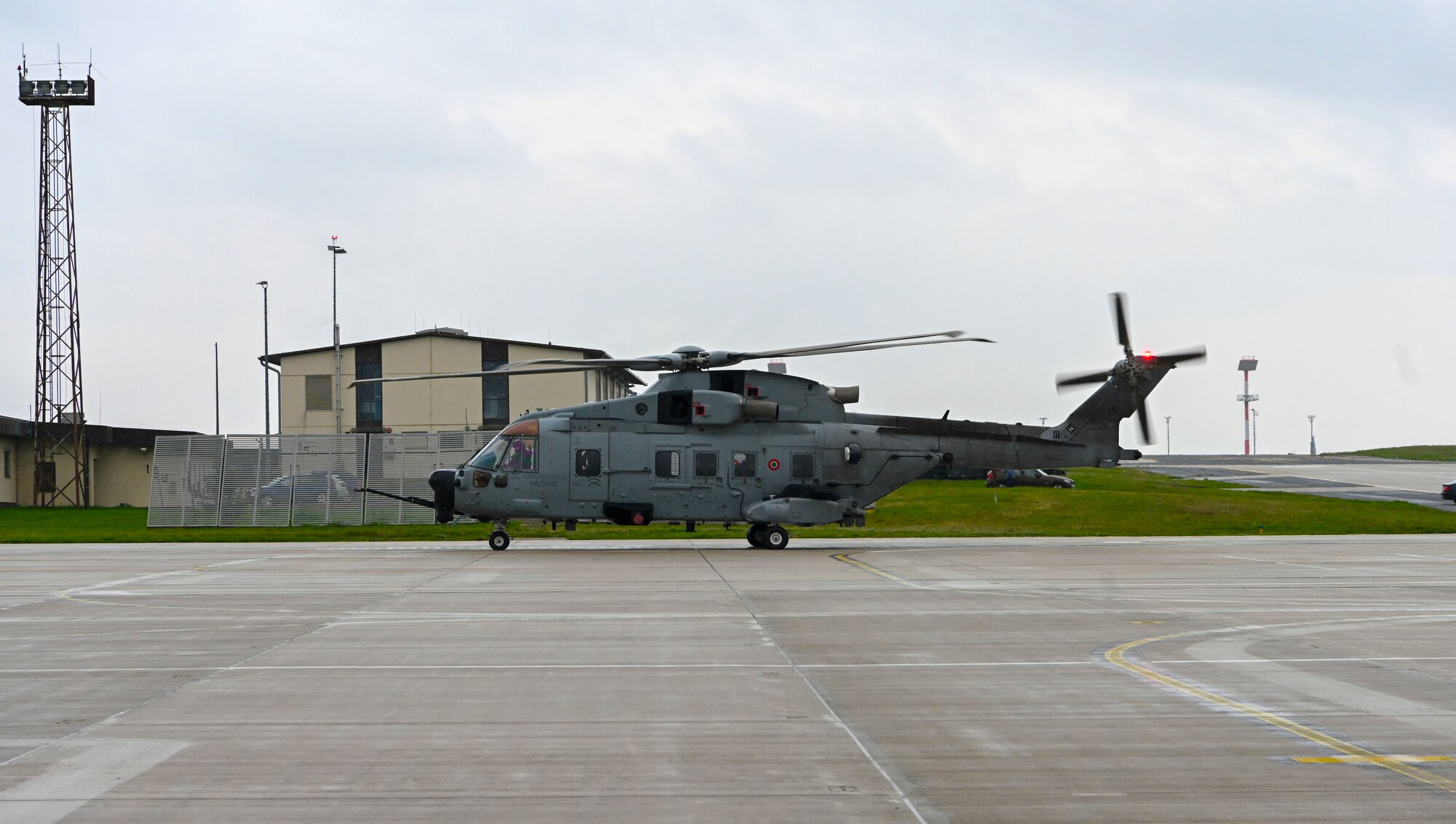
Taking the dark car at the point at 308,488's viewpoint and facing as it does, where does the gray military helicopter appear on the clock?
The gray military helicopter is roughly at 8 o'clock from the dark car.

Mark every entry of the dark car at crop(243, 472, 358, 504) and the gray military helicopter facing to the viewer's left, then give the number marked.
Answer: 2

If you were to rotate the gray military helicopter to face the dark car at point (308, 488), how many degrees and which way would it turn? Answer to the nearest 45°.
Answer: approximately 45° to its right

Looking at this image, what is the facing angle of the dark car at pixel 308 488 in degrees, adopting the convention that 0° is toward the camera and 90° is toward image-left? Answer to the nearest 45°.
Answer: approximately 90°

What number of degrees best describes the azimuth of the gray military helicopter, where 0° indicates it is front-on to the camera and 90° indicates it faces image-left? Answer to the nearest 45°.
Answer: approximately 90°
